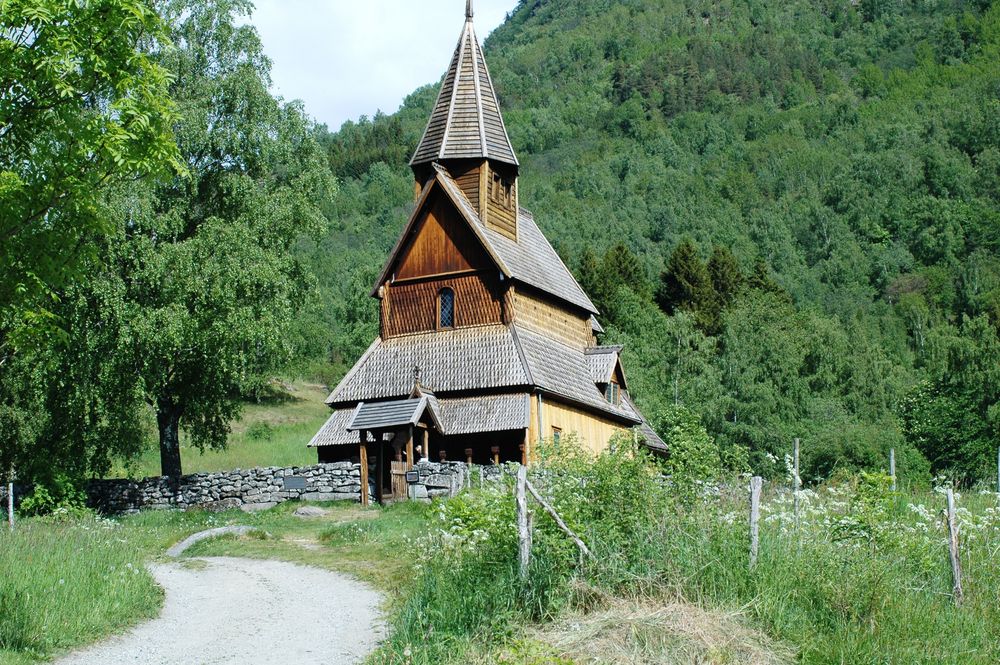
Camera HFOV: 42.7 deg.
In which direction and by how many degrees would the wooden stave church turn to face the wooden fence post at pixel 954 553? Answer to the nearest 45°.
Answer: approximately 45° to its left

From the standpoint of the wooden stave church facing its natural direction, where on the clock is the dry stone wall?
The dry stone wall is roughly at 12 o'clock from the wooden stave church.

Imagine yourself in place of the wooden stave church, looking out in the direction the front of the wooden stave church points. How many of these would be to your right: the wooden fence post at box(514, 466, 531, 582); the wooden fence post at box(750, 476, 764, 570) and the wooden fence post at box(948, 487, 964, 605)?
0

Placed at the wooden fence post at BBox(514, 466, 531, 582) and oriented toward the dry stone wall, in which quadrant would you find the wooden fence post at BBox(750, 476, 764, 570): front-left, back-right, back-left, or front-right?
back-right

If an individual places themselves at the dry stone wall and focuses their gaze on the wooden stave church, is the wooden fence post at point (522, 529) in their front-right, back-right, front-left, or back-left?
back-right

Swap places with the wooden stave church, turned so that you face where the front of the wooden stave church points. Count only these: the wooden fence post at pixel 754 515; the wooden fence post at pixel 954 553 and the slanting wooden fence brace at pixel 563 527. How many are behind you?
0

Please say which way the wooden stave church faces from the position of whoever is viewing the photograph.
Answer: facing the viewer and to the left of the viewer

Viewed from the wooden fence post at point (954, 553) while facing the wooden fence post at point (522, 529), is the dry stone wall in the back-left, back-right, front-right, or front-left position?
front-right

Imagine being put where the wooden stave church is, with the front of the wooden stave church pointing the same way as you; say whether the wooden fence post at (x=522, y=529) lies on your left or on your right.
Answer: on your left

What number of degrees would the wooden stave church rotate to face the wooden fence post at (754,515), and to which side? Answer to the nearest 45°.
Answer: approximately 45° to its left

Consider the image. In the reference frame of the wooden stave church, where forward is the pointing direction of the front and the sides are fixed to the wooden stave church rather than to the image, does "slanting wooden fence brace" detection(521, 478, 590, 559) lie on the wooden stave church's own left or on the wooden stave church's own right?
on the wooden stave church's own left
